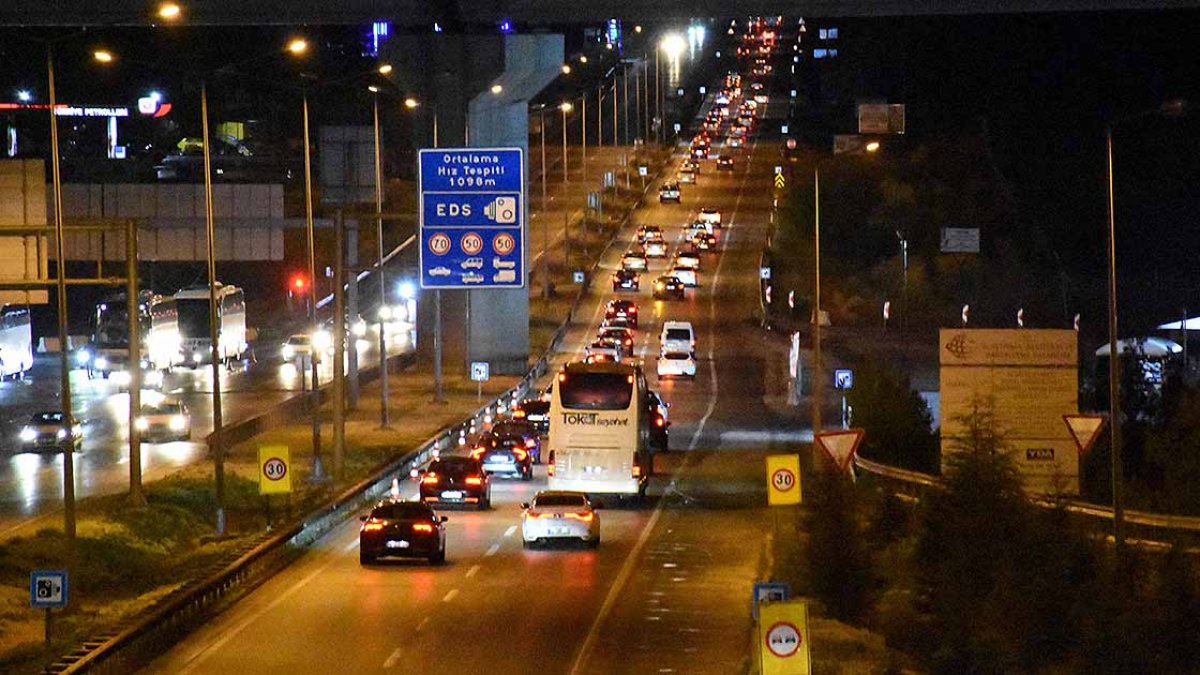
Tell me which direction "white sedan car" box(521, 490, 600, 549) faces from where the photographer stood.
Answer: facing away from the viewer

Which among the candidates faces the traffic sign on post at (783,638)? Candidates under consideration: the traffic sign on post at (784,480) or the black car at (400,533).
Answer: the traffic sign on post at (784,480)

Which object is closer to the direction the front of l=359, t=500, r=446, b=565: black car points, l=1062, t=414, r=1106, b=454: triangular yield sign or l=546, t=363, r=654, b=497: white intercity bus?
the white intercity bus

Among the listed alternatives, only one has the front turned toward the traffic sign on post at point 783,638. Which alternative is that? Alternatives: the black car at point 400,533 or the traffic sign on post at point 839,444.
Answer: the traffic sign on post at point 839,444

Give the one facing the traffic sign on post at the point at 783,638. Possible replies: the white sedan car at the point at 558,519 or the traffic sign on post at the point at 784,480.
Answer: the traffic sign on post at the point at 784,480

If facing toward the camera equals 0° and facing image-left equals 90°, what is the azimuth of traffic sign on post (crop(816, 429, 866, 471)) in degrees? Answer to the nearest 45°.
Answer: approximately 0°

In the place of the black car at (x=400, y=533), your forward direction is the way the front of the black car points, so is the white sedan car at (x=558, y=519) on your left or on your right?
on your right

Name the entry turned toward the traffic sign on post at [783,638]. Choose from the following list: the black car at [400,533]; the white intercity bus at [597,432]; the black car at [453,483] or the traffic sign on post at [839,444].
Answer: the traffic sign on post at [839,444]

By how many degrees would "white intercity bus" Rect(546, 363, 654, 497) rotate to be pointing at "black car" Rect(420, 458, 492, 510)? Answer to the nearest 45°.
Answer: approximately 90° to its left

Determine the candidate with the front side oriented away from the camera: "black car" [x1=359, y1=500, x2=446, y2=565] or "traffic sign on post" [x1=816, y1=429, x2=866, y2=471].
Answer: the black car
